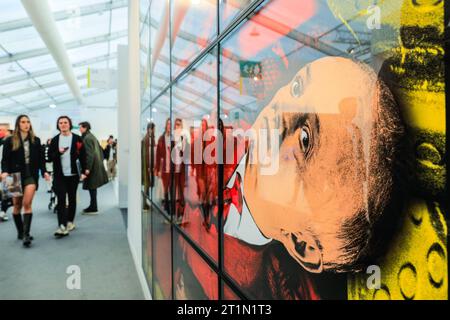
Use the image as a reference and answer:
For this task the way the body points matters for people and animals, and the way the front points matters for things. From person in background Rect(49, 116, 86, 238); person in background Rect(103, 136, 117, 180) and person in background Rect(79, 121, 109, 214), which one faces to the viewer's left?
person in background Rect(79, 121, 109, 214)

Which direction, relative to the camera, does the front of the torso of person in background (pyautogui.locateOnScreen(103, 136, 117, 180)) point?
toward the camera

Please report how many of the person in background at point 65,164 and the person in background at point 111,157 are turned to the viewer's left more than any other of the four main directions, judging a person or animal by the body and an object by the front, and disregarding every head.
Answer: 0

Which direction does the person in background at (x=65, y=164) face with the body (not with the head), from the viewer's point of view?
toward the camera

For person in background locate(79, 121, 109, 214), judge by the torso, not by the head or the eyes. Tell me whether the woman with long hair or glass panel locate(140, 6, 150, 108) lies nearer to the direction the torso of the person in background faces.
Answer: the woman with long hair

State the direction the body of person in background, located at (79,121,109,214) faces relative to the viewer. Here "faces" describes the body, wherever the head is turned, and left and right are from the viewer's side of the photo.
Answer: facing to the left of the viewer

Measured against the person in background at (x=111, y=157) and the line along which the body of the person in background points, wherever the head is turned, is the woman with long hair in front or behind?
in front
